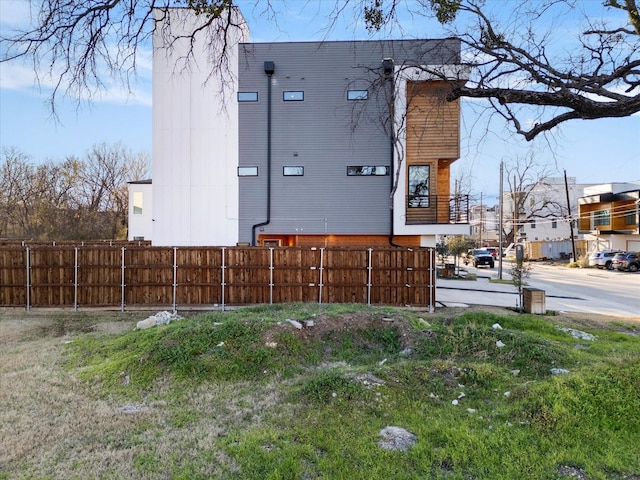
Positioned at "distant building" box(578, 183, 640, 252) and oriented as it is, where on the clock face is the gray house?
The gray house is roughly at 11 o'clock from the distant building.

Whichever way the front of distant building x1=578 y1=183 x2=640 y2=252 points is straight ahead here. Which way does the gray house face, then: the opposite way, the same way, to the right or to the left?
the opposite way

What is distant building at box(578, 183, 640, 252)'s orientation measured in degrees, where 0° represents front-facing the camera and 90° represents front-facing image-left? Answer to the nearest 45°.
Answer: approximately 45°

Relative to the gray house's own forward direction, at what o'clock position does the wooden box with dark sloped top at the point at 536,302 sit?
The wooden box with dark sloped top is roughly at 1 o'clock from the gray house.

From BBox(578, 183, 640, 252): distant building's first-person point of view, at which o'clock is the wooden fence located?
The wooden fence is roughly at 11 o'clock from the distant building.

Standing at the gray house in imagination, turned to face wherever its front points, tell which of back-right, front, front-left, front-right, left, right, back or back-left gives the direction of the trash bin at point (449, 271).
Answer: front-left

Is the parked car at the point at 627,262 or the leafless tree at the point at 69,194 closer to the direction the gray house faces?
the parked car

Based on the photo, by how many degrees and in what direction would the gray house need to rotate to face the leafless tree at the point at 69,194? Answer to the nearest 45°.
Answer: approximately 135° to its left

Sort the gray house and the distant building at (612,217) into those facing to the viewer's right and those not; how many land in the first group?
1

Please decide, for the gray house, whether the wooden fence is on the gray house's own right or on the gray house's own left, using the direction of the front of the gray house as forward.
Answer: on the gray house's own right

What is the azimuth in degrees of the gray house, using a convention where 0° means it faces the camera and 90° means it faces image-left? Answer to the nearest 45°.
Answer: approximately 270°

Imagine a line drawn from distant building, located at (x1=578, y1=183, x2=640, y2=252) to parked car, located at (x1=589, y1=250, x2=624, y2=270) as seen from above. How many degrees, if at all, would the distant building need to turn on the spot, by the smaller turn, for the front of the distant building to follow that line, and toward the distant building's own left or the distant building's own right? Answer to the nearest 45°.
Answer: approximately 45° to the distant building's own left
